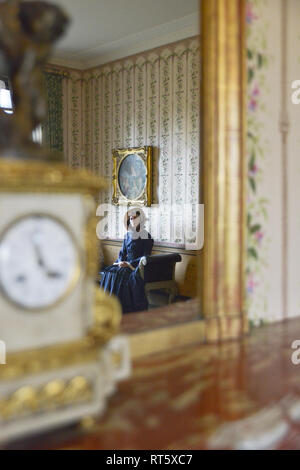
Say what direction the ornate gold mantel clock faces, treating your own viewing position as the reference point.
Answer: facing the viewer and to the right of the viewer
